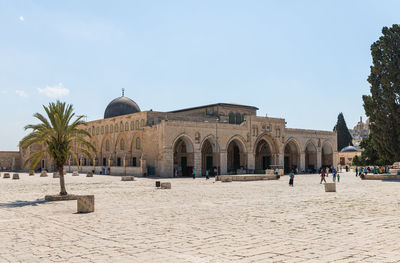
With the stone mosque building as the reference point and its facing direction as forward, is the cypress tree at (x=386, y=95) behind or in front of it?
in front

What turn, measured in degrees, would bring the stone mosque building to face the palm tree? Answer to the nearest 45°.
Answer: approximately 45° to its right

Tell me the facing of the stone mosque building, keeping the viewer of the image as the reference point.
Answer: facing the viewer and to the right of the viewer

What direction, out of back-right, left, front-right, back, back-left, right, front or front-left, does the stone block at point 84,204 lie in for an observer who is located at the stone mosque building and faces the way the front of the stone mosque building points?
front-right
